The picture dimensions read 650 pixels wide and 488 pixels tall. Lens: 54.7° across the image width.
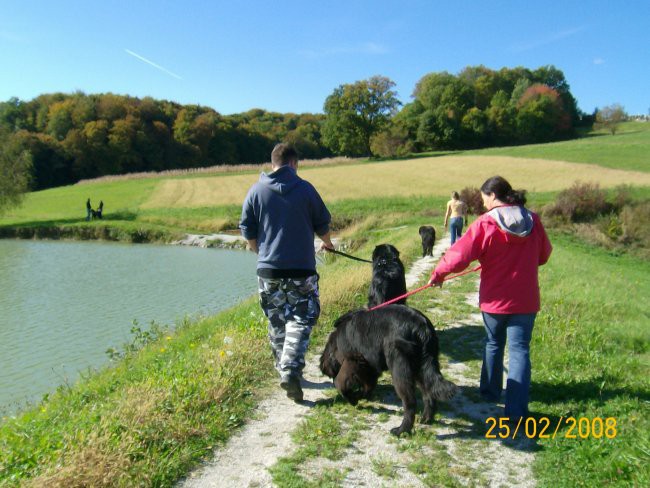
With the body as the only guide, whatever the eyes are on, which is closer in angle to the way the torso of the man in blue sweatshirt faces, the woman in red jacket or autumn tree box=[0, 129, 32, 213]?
the autumn tree

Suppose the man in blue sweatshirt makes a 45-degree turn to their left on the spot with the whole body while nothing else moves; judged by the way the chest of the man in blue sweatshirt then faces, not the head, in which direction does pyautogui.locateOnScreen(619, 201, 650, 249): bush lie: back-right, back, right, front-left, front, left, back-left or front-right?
right

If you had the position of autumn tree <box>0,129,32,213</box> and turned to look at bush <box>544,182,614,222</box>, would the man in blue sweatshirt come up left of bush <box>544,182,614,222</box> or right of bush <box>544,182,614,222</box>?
right

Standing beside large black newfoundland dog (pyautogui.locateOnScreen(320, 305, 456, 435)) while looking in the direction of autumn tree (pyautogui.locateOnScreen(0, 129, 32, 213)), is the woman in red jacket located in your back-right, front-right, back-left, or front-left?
back-right

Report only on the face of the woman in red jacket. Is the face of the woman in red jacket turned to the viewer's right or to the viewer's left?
to the viewer's left

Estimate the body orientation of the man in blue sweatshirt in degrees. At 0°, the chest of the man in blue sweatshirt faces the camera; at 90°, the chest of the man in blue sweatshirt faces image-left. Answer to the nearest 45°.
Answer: approximately 180°

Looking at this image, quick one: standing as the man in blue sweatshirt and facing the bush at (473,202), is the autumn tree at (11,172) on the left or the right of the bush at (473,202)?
left

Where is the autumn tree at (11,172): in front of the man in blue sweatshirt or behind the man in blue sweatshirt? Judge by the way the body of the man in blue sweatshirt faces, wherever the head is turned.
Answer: in front

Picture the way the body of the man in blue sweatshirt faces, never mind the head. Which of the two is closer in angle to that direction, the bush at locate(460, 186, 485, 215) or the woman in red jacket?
the bush
